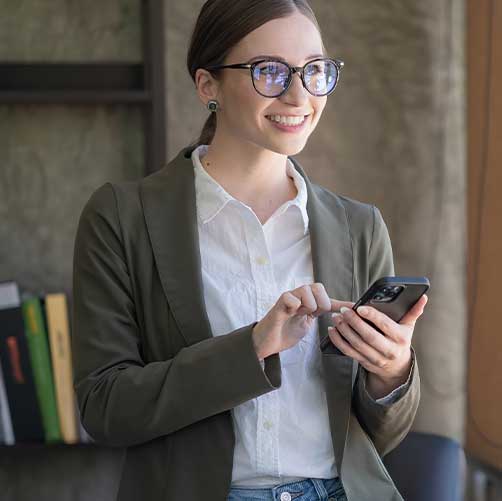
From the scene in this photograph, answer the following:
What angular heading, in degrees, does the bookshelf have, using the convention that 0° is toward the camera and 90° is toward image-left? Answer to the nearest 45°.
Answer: approximately 0°

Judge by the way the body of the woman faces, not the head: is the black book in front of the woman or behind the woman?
behind

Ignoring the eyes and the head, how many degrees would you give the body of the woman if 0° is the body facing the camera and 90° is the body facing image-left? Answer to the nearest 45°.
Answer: approximately 315°

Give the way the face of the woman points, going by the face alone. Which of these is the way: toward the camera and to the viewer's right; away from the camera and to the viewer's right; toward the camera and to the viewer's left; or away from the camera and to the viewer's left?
toward the camera and to the viewer's right

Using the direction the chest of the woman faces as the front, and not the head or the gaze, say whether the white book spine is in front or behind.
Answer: behind
